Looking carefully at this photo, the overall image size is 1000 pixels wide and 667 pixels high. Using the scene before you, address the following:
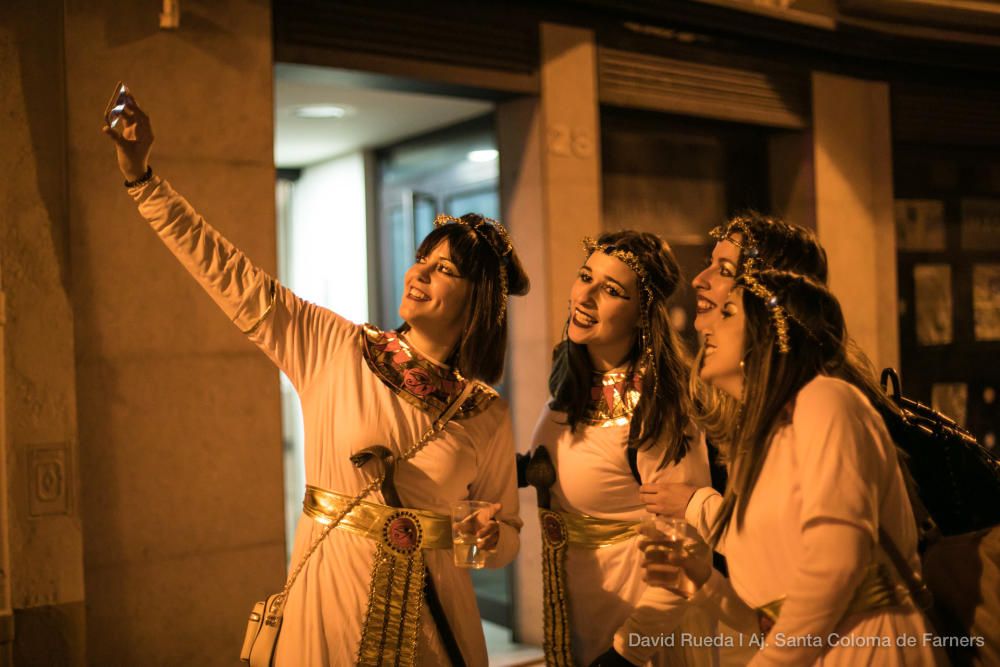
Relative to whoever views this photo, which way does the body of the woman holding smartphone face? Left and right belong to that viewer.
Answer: facing the viewer

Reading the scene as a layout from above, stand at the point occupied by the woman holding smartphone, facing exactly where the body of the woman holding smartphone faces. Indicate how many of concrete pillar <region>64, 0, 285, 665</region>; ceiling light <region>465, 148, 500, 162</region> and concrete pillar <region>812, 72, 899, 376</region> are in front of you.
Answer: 0

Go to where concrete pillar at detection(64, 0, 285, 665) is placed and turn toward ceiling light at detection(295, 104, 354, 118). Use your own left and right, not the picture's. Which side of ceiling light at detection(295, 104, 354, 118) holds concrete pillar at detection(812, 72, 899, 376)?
right

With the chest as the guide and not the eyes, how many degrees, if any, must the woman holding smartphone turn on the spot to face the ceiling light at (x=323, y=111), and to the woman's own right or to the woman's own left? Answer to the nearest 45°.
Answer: approximately 180°

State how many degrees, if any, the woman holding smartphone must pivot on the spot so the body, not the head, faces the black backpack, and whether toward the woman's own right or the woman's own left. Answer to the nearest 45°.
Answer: approximately 90° to the woman's own left

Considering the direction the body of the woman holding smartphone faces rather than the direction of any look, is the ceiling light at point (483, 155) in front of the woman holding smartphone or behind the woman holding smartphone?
behind

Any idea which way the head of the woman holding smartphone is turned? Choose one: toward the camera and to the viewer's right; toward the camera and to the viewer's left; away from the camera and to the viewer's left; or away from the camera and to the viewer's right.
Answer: toward the camera and to the viewer's left

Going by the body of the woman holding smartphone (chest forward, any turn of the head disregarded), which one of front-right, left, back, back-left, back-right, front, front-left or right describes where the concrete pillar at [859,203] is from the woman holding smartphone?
back-left

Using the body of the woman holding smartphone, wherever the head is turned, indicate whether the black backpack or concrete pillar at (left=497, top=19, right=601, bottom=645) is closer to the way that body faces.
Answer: the black backpack

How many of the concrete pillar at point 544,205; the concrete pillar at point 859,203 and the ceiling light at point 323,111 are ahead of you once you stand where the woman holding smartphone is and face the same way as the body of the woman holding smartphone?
0

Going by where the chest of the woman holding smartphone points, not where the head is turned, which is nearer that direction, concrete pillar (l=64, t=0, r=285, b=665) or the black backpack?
the black backpack

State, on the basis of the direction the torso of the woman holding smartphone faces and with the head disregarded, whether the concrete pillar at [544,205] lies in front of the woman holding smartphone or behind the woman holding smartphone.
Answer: behind

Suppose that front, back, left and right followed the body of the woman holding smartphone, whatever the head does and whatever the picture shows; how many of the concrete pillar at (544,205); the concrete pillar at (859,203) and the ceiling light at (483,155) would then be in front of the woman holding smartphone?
0

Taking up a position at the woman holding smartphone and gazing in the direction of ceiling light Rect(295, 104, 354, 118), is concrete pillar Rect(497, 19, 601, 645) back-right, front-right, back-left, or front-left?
front-right

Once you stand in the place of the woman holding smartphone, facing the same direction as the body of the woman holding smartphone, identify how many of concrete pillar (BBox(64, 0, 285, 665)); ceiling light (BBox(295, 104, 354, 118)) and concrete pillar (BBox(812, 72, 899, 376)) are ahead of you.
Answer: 0

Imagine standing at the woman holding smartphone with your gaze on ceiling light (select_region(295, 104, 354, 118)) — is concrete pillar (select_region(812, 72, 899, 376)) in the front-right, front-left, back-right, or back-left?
front-right
